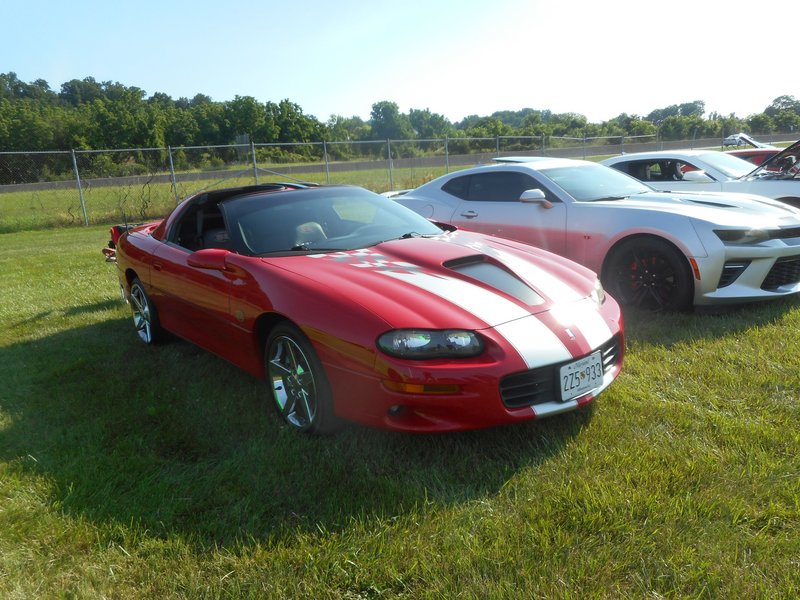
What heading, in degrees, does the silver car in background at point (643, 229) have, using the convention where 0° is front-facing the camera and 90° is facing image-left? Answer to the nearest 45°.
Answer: approximately 315°

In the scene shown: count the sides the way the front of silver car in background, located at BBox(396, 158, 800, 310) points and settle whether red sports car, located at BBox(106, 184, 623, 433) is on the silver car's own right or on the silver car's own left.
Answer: on the silver car's own right

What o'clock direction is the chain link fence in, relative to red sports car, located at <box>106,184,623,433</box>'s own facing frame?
The chain link fence is roughly at 7 o'clock from the red sports car.

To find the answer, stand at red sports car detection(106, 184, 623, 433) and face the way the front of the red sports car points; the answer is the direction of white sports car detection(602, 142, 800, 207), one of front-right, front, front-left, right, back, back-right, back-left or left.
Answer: left

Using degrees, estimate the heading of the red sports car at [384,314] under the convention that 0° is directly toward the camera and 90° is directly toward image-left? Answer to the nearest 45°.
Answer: approximately 315°

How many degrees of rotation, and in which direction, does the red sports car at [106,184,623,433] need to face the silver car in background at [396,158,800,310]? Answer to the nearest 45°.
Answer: approximately 90° to its left

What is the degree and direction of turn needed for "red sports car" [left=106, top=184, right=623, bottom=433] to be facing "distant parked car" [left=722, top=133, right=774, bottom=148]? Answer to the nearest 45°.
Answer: approximately 90° to its left

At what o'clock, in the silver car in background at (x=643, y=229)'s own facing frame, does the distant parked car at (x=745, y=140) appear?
The distant parked car is roughly at 8 o'clock from the silver car in background.
